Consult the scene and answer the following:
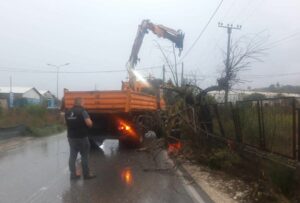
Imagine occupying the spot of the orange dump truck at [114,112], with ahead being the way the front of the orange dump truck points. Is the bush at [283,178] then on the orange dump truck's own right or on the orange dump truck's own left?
on the orange dump truck's own right

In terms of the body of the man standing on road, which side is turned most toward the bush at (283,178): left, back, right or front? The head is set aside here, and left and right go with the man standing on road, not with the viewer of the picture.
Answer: right

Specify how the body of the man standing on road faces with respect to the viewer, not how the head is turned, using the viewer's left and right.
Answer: facing away from the viewer and to the right of the viewer

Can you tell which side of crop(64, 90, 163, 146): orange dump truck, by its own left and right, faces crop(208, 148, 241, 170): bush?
right

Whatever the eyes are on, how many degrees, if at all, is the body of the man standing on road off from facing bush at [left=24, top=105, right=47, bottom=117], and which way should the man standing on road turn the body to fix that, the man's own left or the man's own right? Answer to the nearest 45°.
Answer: approximately 45° to the man's own left

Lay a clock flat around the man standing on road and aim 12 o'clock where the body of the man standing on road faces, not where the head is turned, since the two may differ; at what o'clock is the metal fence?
The metal fence is roughly at 2 o'clock from the man standing on road.

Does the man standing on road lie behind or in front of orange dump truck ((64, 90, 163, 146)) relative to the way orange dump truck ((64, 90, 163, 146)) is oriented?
behind

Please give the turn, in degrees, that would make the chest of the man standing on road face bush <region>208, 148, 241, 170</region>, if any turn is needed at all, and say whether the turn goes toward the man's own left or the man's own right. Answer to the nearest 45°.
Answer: approximately 45° to the man's own right

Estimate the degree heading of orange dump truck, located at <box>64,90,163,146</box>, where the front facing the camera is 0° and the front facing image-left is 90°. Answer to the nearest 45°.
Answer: approximately 225°
